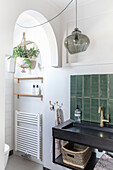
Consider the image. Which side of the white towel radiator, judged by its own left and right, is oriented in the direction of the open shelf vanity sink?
left

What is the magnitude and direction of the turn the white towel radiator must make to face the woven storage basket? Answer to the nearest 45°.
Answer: approximately 90° to its left

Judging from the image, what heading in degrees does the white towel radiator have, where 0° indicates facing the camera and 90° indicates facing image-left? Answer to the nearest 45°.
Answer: approximately 45°

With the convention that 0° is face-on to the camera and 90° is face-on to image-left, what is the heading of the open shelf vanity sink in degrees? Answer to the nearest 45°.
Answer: approximately 45°

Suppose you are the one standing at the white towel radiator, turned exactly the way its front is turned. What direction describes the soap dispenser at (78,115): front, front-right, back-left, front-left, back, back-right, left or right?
left

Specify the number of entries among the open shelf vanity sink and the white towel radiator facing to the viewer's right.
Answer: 0
